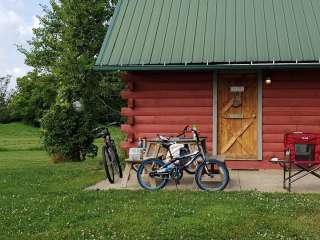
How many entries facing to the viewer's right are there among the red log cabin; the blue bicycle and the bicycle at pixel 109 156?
1

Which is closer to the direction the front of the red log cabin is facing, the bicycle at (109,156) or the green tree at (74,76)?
the bicycle

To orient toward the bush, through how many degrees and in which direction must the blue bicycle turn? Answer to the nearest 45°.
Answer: approximately 135° to its left

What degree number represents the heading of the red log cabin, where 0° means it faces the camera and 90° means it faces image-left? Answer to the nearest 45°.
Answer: approximately 0°

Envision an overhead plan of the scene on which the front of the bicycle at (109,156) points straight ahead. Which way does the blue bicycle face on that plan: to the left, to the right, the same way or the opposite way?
to the left

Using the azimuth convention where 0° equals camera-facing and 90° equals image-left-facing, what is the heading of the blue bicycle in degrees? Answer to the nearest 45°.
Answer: approximately 270°

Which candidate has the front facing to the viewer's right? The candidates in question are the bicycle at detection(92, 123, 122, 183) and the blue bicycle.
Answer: the blue bicycle

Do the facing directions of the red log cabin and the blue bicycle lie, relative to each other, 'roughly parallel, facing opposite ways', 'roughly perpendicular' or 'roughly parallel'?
roughly perpendicular

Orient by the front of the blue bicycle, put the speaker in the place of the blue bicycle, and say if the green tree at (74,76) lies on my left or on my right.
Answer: on my left

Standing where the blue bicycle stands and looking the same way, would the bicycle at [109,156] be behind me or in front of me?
behind
